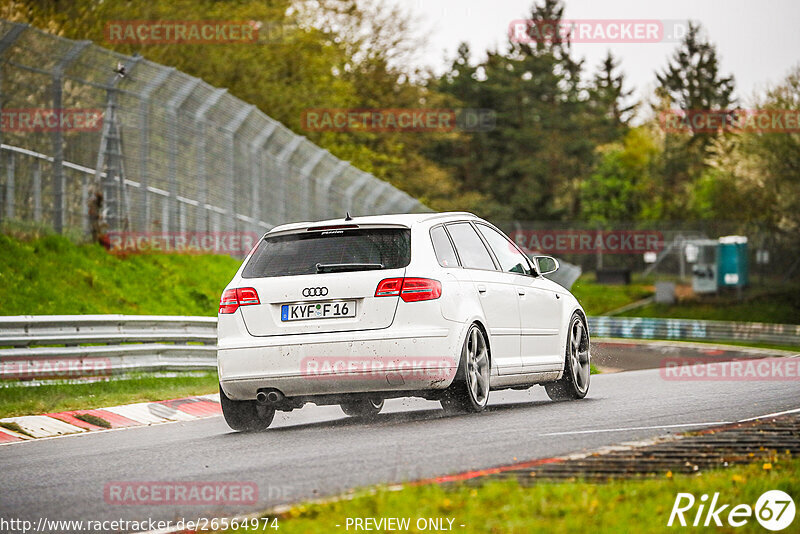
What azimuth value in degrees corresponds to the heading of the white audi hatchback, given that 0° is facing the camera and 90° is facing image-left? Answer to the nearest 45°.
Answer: approximately 225°

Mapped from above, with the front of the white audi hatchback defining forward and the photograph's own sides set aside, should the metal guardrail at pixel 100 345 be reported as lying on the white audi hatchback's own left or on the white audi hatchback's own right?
on the white audi hatchback's own left

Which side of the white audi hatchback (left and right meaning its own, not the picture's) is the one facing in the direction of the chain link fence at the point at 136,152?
left
